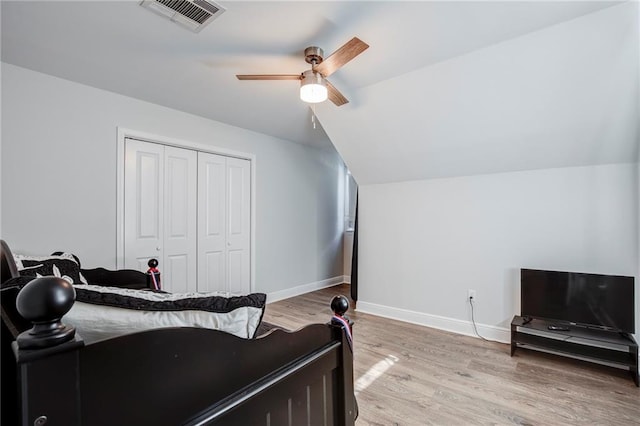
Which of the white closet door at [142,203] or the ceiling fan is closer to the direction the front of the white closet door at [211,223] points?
the ceiling fan

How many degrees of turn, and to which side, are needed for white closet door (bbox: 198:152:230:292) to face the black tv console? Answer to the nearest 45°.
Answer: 0° — it already faces it

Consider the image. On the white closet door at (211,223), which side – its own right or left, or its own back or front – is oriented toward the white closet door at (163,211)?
right

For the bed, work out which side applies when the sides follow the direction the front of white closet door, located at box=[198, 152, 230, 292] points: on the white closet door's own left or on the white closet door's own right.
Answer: on the white closet door's own right

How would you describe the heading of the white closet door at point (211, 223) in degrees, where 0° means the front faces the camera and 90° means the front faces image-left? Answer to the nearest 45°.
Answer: approximately 315°

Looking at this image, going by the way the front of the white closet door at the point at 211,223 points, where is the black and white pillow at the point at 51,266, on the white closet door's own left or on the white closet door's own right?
on the white closet door's own right

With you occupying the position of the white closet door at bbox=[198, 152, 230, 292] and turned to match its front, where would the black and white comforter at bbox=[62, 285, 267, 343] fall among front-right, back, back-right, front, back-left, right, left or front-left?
front-right

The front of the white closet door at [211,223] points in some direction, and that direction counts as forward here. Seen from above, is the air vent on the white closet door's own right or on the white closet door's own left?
on the white closet door's own right
